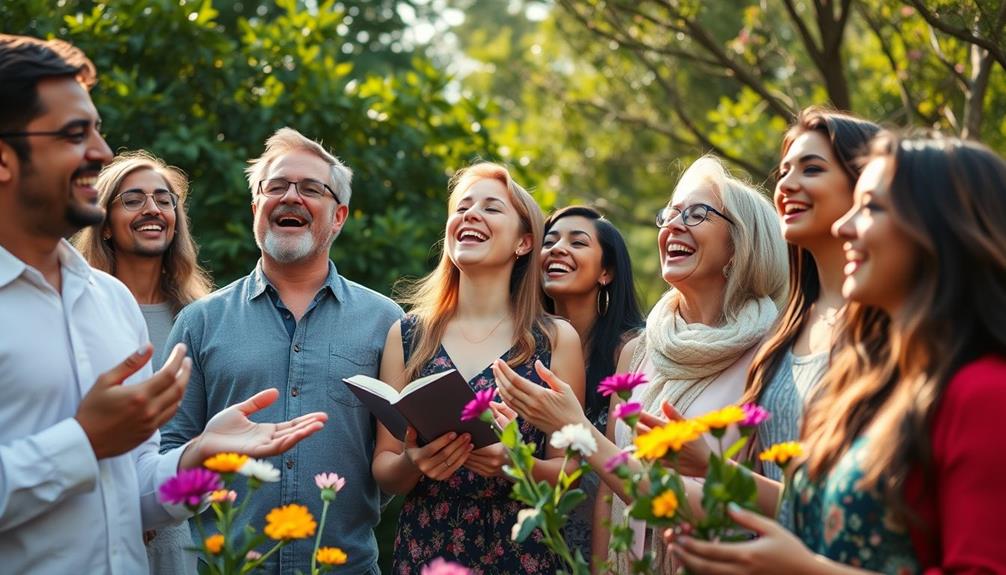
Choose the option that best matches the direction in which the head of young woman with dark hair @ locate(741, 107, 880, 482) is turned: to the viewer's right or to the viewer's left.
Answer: to the viewer's left

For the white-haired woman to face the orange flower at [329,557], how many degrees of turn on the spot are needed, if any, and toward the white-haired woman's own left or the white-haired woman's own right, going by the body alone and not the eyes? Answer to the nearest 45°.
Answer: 0° — they already face it

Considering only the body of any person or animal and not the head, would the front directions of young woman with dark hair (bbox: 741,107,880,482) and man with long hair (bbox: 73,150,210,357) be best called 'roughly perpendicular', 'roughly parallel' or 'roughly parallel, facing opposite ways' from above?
roughly perpendicular

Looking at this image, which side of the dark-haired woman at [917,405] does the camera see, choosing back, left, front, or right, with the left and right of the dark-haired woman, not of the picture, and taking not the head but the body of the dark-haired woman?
left

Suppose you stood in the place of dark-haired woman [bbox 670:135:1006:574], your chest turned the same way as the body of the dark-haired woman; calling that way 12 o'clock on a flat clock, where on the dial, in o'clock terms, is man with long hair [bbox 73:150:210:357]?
The man with long hair is roughly at 1 o'clock from the dark-haired woman.

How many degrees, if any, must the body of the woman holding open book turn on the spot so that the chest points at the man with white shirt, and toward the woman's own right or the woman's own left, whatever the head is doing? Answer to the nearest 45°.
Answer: approximately 45° to the woman's own right

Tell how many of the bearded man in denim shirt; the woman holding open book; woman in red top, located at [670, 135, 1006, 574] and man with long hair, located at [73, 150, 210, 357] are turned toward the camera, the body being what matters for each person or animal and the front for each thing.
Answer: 3

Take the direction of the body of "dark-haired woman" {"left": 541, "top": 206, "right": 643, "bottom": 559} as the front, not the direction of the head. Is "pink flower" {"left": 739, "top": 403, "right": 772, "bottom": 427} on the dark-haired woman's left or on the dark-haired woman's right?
on the dark-haired woman's left

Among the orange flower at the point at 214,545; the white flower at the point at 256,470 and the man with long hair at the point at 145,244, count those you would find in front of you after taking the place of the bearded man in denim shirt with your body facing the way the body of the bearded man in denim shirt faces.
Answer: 2
